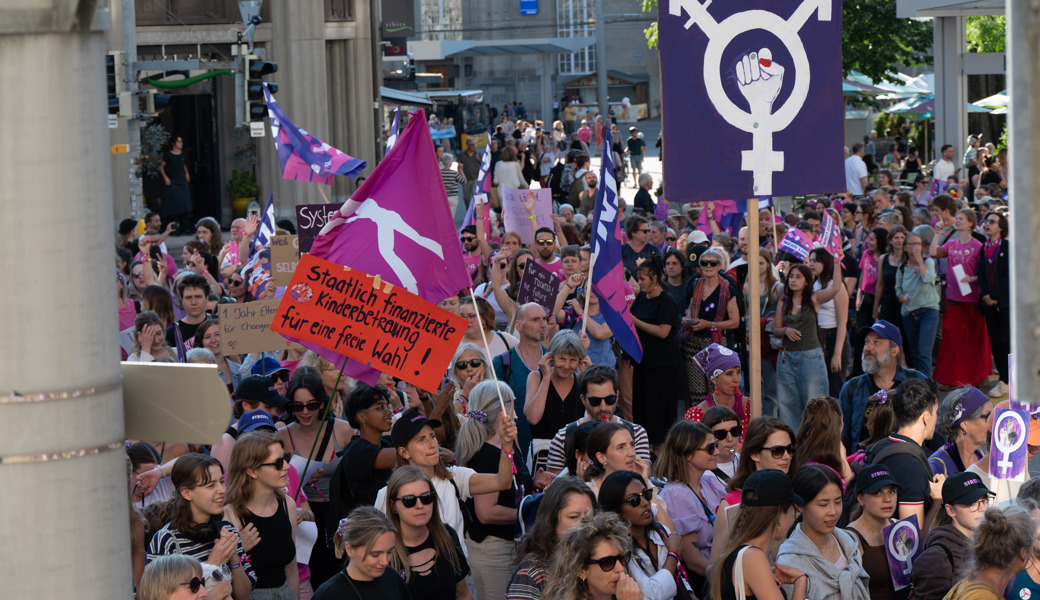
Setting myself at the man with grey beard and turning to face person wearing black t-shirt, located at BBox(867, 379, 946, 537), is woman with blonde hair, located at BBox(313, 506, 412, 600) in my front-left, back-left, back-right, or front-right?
front-right

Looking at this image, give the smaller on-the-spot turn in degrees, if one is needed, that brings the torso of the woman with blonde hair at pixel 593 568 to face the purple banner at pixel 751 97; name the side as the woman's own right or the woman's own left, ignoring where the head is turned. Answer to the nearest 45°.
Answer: approximately 135° to the woman's own left

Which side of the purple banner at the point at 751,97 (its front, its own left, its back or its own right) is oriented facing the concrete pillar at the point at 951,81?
back

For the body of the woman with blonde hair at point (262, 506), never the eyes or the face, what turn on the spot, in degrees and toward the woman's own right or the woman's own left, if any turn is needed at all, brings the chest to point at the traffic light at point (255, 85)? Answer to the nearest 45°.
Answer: approximately 135° to the woman's own left

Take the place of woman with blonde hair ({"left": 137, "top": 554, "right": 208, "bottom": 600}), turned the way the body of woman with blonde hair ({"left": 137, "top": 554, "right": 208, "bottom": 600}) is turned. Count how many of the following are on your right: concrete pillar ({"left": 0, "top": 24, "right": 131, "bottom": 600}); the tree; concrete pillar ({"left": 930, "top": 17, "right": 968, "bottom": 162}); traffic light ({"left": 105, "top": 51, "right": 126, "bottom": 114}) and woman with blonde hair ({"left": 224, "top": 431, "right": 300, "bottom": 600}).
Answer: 1

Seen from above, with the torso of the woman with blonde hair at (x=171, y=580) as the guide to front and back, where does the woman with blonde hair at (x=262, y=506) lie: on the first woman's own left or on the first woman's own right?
on the first woman's own left

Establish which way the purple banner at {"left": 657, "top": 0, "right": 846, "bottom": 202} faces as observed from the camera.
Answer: facing the viewer
